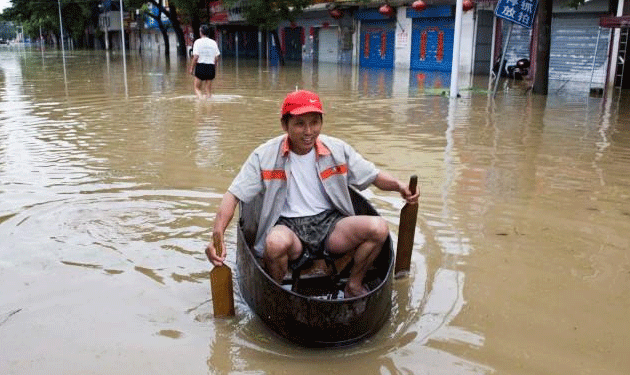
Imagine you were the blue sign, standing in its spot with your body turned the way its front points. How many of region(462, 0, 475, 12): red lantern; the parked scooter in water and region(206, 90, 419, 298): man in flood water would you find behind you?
2

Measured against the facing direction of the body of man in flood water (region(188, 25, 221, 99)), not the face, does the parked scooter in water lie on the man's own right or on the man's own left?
on the man's own right

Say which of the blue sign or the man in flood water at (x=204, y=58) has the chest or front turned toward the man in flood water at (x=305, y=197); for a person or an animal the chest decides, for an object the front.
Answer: the blue sign

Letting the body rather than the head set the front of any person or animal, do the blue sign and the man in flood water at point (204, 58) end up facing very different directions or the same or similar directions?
very different directions

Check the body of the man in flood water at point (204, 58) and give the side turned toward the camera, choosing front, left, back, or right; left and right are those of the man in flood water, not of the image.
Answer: back

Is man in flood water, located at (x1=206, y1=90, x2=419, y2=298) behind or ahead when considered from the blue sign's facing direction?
ahead

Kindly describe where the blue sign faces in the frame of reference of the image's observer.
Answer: facing the viewer
